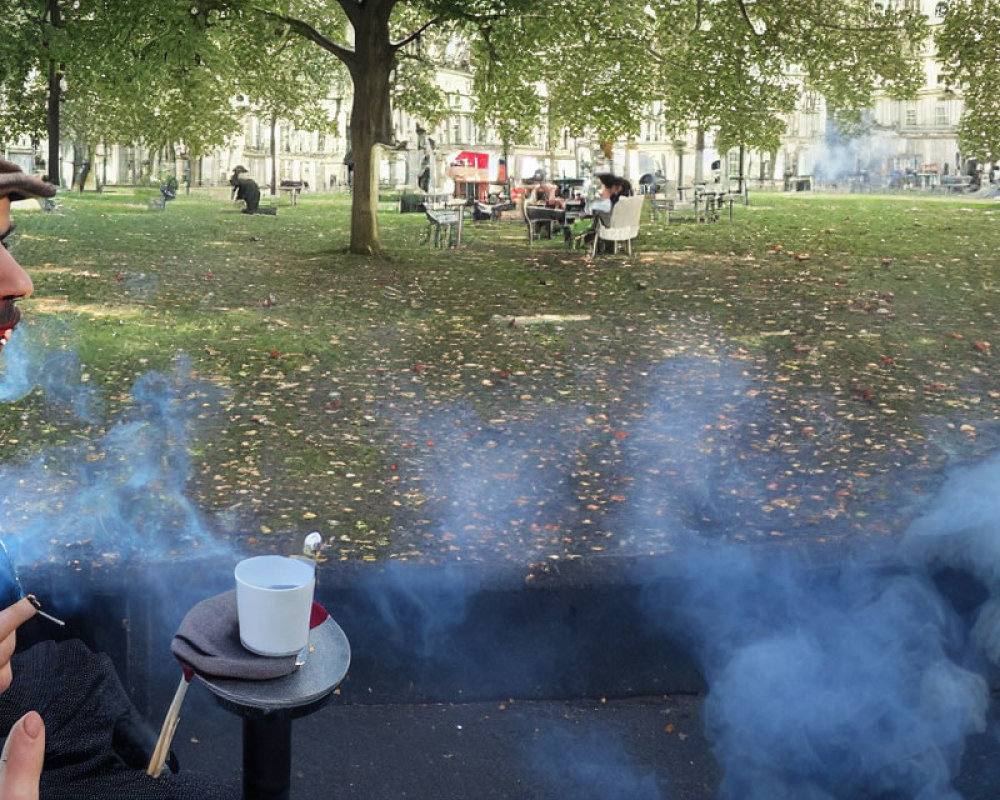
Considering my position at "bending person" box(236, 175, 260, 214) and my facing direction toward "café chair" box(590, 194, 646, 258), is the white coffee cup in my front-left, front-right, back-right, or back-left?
front-right

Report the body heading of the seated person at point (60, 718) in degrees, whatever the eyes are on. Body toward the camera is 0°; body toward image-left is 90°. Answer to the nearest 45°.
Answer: approximately 270°

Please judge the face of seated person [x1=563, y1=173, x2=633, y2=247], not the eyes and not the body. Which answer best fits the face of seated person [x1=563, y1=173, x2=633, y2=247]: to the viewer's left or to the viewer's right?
to the viewer's left

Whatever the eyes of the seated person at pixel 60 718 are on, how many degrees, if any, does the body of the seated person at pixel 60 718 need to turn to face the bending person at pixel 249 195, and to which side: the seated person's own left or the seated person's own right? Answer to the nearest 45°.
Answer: approximately 90° to the seated person's own left

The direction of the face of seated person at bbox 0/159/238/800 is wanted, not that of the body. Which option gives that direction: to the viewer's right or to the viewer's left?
to the viewer's right

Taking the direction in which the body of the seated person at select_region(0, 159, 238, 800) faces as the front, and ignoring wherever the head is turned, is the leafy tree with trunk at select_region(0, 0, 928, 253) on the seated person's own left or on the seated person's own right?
on the seated person's own left
